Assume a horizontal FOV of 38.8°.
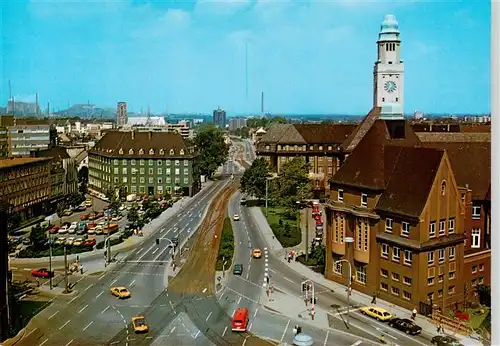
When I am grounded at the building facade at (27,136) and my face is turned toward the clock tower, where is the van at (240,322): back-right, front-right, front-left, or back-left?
front-right

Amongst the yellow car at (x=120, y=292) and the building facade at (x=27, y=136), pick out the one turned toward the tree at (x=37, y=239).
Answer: the building facade

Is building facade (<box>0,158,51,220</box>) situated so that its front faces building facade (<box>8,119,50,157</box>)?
no

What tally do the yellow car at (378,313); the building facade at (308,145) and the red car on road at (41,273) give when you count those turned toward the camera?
1

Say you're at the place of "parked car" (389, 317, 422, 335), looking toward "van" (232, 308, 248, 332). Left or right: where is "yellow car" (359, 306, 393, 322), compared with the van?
right

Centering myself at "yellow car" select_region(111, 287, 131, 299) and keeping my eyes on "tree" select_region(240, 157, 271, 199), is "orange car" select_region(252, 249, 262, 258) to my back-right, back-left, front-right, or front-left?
front-right

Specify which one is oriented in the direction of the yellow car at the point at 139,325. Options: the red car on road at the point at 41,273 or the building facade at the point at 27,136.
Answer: the building facade

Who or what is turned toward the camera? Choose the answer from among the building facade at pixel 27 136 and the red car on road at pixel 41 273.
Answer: the building facade

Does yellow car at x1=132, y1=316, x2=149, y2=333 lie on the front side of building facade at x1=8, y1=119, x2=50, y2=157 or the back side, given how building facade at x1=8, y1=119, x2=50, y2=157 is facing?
on the front side

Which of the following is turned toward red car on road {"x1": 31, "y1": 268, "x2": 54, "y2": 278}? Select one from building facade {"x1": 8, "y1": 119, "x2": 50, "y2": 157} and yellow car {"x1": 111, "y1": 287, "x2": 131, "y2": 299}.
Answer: the building facade

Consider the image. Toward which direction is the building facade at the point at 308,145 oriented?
toward the camera

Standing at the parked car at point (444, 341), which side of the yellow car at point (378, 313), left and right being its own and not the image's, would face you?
back

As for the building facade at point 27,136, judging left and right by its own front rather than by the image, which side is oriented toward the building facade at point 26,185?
front
